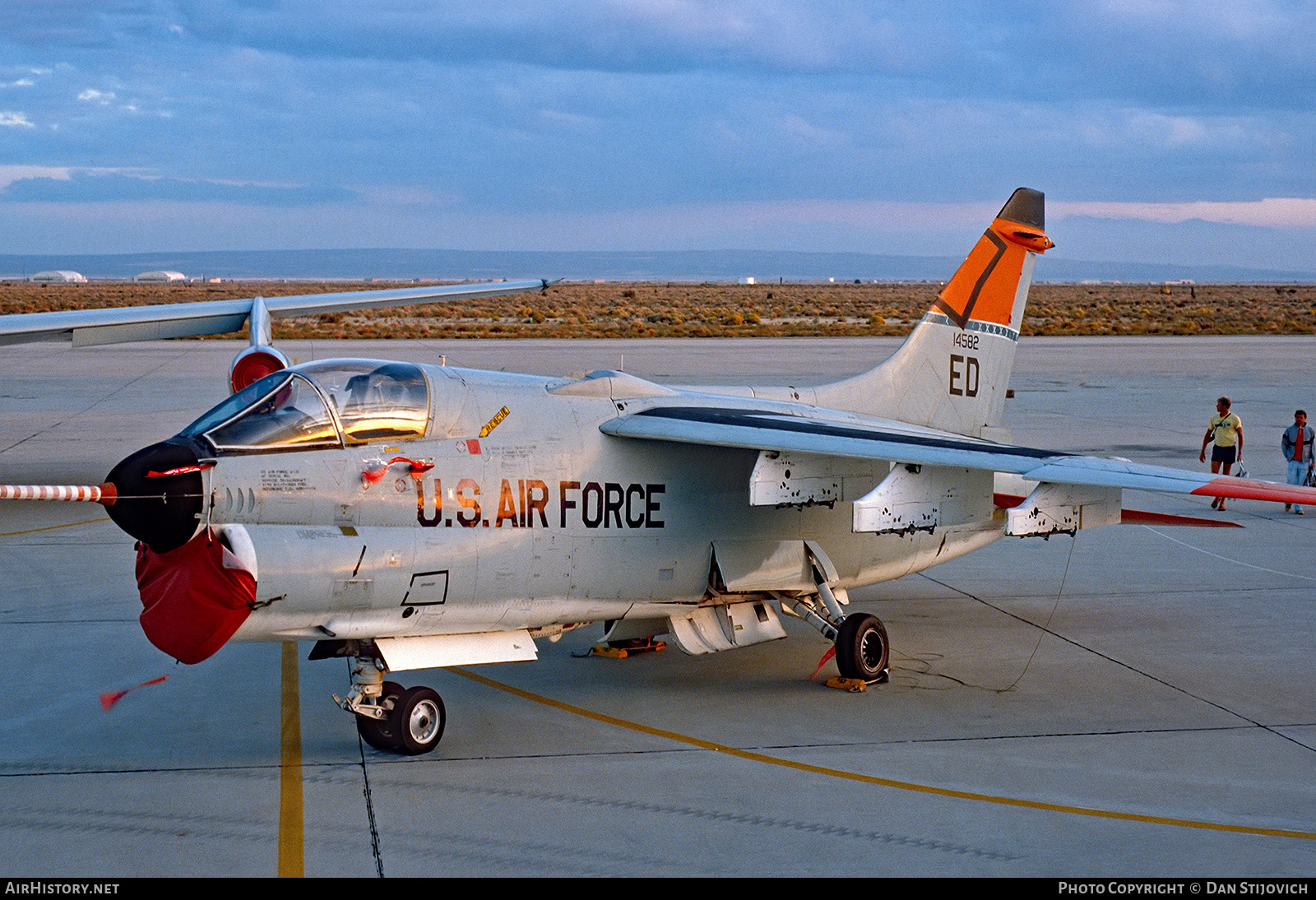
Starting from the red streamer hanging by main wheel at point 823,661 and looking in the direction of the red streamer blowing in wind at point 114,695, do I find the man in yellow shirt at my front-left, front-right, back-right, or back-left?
back-right

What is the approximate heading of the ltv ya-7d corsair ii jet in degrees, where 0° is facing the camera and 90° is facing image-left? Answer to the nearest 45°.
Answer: approximately 45°

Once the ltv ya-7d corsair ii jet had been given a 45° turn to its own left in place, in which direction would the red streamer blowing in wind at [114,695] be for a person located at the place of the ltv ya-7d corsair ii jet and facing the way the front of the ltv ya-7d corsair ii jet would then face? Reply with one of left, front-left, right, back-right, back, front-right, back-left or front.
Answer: right

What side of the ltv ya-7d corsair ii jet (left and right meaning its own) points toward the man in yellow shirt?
back
